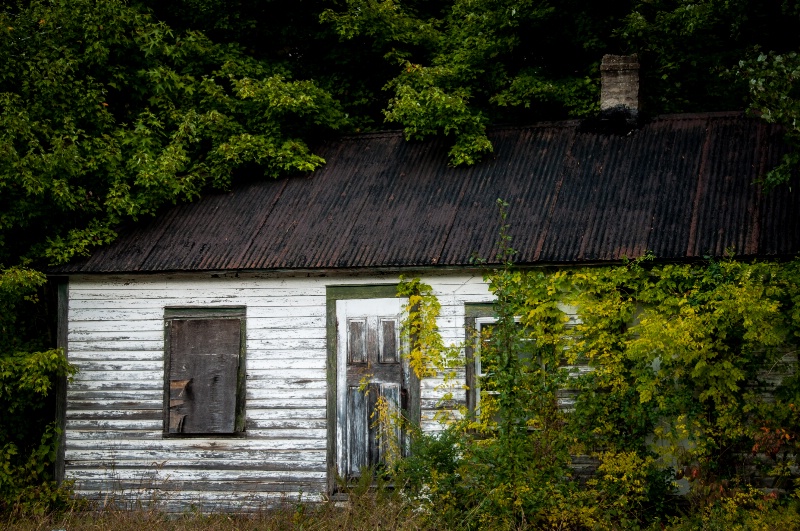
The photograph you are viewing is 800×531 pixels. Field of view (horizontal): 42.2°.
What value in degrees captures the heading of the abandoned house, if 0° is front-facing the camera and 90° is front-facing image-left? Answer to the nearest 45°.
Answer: approximately 0°

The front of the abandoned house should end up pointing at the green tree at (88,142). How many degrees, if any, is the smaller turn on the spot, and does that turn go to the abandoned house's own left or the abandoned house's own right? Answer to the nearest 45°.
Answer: approximately 90° to the abandoned house's own right
